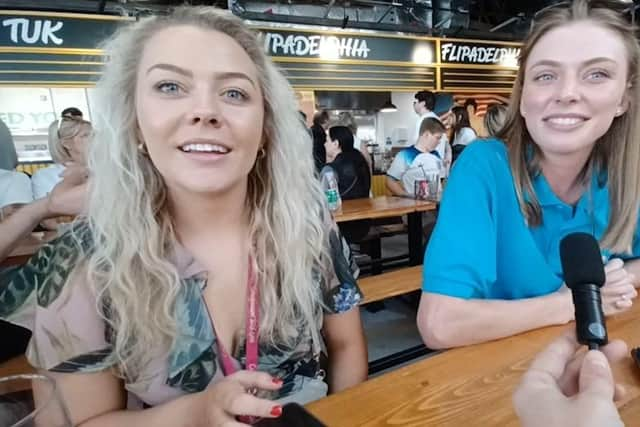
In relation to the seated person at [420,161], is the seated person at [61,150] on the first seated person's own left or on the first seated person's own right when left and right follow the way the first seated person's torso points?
on the first seated person's own right

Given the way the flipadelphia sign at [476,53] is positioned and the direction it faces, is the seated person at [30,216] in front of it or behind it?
in front

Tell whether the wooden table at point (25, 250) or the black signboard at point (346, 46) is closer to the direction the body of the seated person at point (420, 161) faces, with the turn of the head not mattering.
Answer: the wooden table

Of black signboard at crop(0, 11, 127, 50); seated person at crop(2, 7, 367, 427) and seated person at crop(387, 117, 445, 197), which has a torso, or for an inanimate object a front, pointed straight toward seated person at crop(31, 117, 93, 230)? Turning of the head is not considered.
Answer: the black signboard

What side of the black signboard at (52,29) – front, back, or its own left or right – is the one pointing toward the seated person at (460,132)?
left

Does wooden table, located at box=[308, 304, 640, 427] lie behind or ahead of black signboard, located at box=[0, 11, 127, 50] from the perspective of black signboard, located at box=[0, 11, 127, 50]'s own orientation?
ahead

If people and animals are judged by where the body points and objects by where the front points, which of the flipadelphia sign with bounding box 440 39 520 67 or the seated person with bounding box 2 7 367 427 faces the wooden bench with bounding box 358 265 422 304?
the flipadelphia sign

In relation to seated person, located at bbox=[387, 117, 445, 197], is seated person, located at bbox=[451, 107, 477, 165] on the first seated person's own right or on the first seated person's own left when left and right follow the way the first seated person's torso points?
on the first seated person's own left

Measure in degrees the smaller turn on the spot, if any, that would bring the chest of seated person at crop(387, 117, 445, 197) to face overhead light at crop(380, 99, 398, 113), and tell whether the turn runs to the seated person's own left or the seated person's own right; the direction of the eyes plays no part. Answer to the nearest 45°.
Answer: approximately 135° to the seated person's own left

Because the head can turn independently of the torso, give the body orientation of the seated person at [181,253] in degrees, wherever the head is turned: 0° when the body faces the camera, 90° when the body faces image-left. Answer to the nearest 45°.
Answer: approximately 0°
